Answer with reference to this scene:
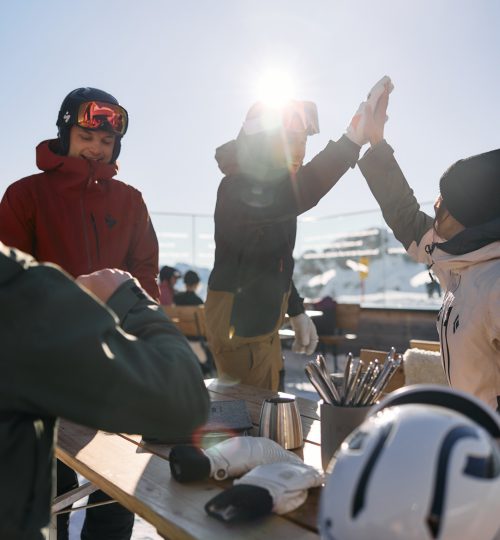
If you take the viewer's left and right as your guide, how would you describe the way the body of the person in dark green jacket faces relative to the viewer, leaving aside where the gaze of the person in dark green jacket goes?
facing away from the viewer and to the right of the viewer

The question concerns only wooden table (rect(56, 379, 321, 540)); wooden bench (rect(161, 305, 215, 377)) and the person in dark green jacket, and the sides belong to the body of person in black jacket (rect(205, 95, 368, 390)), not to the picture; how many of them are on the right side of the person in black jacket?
2

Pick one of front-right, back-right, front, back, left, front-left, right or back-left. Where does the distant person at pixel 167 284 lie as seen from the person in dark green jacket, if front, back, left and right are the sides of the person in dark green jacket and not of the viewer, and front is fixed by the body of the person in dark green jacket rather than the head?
front-left

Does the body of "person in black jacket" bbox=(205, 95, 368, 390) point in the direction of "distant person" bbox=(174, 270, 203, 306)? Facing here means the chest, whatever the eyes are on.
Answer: no

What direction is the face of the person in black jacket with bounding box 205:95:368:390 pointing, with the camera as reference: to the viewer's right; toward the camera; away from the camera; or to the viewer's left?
to the viewer's right

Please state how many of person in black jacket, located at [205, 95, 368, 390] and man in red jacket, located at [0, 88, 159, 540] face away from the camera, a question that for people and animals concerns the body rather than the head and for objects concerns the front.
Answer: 0

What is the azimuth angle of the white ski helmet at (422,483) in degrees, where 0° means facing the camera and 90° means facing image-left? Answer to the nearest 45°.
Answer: approximately 225°

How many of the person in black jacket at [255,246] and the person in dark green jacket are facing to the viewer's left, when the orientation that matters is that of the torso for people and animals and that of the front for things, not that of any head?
0

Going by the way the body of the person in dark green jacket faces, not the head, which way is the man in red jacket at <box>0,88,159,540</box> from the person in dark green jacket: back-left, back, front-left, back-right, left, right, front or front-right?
front-left

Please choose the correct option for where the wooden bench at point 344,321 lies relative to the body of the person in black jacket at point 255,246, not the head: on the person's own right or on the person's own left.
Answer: on the person's own left

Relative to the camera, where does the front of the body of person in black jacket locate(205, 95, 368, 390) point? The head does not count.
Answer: to the viewer's right
